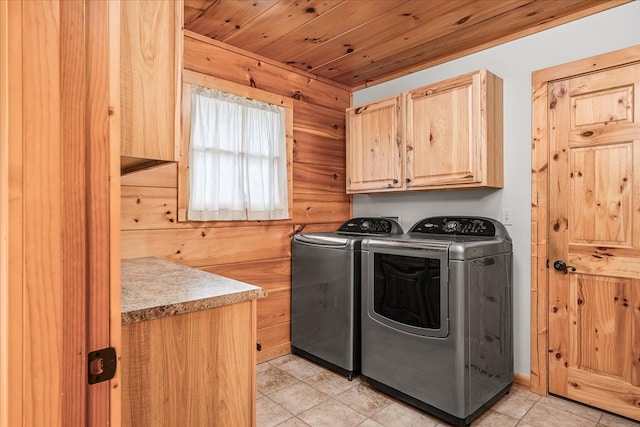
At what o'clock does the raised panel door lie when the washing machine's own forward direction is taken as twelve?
The raised panel door is roughly at 8 o'clock from the washing machine.

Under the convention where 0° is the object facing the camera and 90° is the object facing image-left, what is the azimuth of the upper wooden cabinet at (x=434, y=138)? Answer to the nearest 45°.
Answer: approximately 45°

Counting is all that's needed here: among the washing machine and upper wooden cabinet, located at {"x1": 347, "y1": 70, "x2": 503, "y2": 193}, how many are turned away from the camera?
0

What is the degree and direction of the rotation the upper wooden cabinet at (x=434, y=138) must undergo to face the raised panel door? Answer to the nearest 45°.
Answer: approximately 135° to its left

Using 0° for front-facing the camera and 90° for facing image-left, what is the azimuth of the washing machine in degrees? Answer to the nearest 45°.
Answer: approximately 45°
